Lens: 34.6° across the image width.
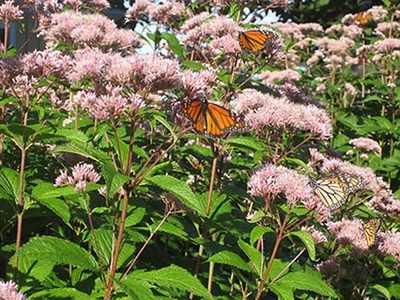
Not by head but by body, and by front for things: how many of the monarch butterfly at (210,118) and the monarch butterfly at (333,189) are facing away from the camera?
1

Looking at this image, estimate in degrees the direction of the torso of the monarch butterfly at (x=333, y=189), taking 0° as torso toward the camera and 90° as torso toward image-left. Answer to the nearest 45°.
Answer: approximately 90°

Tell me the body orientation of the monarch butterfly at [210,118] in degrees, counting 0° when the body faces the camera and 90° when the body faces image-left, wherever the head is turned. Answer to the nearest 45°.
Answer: approximately 180°

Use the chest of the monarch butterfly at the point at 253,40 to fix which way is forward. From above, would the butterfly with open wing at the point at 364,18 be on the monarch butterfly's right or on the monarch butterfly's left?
on the monarch butterfly's right

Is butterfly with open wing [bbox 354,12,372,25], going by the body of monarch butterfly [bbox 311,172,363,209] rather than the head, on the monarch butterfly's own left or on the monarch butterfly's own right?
on the monarch butterfly's own right

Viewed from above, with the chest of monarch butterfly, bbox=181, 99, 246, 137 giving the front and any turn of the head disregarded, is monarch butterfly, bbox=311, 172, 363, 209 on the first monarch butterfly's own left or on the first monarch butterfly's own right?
on the first monarch butterfly's own right

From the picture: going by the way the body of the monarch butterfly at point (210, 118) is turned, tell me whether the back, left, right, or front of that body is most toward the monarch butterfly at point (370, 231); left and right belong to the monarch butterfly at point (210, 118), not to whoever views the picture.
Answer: right

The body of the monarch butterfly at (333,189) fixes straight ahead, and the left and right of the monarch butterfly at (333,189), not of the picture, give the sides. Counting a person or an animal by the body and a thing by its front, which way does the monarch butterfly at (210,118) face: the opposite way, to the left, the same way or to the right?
to the right

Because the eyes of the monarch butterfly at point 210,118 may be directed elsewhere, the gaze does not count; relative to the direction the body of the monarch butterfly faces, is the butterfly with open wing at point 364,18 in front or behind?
in front

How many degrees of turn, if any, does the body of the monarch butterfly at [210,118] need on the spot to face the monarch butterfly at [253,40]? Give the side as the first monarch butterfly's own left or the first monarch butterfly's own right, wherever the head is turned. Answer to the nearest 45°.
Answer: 0° — it already faces it

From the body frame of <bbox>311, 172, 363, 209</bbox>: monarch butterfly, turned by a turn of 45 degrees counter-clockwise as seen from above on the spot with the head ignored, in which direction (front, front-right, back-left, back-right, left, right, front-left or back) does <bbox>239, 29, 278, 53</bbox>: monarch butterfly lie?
right
